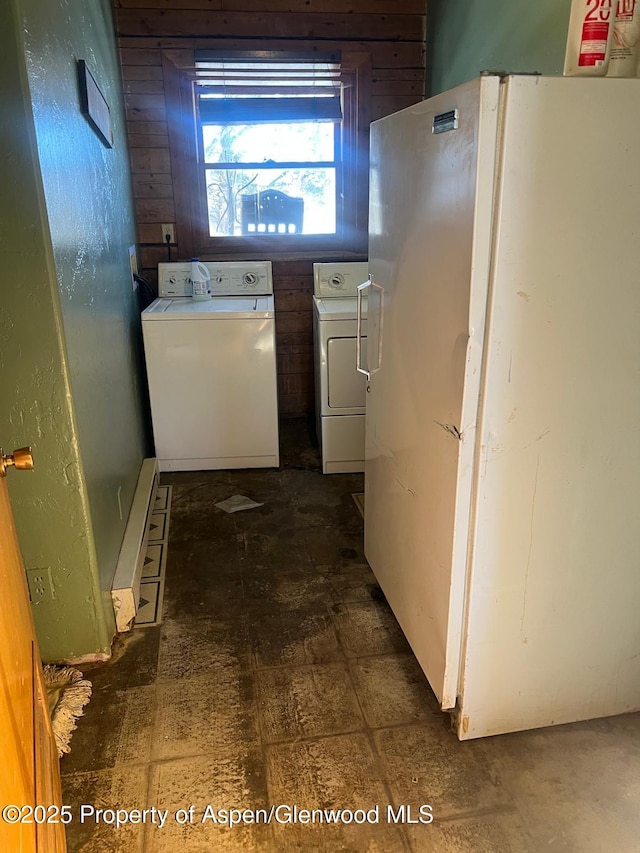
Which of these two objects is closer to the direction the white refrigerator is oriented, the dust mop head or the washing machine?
the dust mop head

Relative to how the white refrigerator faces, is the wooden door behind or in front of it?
in front

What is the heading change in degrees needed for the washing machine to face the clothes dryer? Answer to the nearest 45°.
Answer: approximately 90° to its left

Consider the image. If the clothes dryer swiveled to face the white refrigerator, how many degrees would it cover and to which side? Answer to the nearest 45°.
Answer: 0° — it already faces it

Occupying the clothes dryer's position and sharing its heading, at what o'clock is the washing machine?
The washing machine is roughly at 3 o'clock from the clothes dryer.

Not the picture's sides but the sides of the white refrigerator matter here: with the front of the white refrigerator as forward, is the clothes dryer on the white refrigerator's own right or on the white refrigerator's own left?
on the white refrigerator's own right

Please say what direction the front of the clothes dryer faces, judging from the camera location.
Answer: facing the viewer

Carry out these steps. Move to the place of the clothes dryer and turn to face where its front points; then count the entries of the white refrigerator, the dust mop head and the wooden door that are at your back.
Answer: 0

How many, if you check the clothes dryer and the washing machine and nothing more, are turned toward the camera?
2

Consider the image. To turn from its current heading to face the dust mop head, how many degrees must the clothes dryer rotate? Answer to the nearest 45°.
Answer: approximately 45° to its right

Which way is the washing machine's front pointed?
toward the camera

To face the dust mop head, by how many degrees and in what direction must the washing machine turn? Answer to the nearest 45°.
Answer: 0° — it already faces it

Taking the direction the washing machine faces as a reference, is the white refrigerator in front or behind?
in front

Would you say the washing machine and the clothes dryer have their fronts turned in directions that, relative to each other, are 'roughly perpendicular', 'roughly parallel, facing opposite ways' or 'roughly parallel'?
roughly parallel

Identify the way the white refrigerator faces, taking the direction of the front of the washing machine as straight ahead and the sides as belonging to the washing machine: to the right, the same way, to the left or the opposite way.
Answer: to the right

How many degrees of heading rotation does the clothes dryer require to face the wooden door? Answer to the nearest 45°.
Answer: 0° — it already faces it

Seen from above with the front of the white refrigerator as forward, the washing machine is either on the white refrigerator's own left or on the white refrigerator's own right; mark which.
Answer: on the white refrigerator's own right
